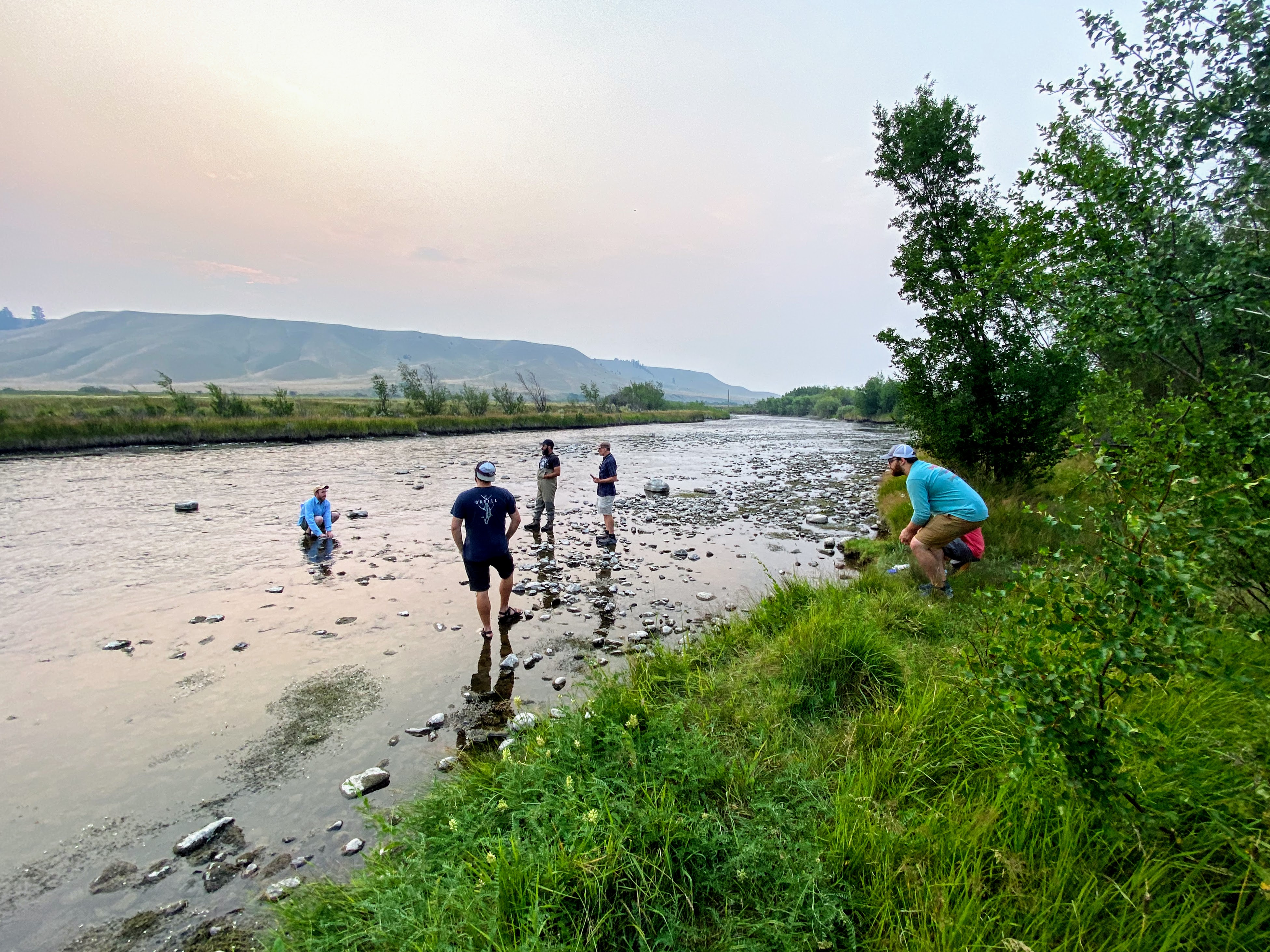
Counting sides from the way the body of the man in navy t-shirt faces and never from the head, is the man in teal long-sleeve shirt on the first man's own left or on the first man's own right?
on the first man's own right

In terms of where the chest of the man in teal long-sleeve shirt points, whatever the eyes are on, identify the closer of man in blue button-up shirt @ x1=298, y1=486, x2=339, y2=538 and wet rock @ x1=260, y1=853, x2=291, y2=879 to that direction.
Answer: the man in blue button-up shirt

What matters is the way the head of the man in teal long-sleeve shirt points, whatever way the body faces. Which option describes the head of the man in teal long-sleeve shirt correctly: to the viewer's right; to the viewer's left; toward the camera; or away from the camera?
to the viewer's left

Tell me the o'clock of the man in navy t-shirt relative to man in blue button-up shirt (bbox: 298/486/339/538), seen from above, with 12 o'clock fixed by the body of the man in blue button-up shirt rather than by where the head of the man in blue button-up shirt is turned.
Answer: The man in navy t-shirt is roughly at 1 o'clock from the man in blue button-up shirt.

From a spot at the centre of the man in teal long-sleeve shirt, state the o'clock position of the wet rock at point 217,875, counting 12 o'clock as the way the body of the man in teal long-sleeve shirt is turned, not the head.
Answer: The wet rock is roughly at 10 o'clock from the man in teal long-sleeve shirt.

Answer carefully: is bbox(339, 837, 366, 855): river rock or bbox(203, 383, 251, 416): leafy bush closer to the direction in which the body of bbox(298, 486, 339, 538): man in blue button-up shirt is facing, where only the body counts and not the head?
the river rock

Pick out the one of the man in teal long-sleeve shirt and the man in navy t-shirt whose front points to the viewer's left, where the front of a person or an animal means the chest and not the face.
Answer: the man in teal long-sleeve shirt

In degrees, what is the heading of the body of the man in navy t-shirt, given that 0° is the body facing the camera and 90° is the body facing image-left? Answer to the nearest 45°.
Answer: approximately 180°

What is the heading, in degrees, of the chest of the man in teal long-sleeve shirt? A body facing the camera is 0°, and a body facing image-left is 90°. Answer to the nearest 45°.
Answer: approximately 90°

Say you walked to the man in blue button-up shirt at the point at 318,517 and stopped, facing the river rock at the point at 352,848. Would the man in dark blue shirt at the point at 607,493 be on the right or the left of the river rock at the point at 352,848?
left

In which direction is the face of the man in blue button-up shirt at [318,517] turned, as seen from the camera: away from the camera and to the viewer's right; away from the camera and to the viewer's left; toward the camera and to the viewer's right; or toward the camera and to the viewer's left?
toward the camera and to the viewer's right

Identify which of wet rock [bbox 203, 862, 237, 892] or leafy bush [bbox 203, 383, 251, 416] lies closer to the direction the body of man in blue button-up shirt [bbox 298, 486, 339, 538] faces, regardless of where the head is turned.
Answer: the wet rock
